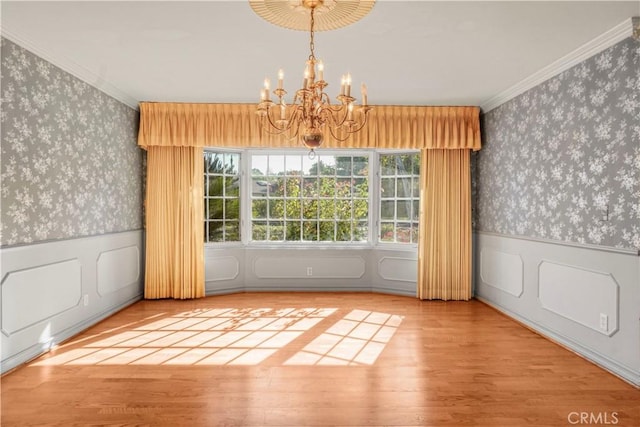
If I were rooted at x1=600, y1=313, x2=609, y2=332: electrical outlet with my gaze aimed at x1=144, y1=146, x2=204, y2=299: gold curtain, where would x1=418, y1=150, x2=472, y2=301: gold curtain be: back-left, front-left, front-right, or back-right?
front-right

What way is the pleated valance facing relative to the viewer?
toward the camera

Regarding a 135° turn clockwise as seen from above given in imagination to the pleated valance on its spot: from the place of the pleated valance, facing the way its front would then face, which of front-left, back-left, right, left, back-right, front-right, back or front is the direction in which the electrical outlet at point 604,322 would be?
back

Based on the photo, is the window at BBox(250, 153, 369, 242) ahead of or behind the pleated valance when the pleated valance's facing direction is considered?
behind

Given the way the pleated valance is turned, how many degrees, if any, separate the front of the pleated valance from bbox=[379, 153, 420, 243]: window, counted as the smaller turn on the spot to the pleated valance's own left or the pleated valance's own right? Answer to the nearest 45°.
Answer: approximately 90° to the pleated valance's own left
